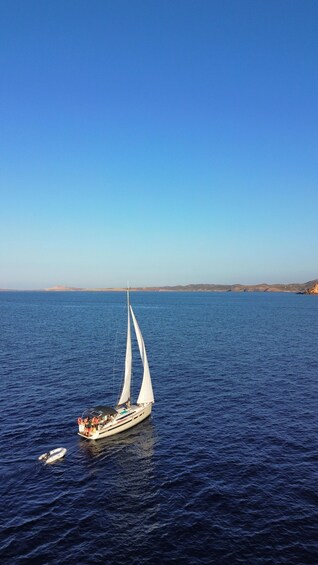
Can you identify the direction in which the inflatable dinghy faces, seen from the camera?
facing away from the viewer and to the right of the viewer
